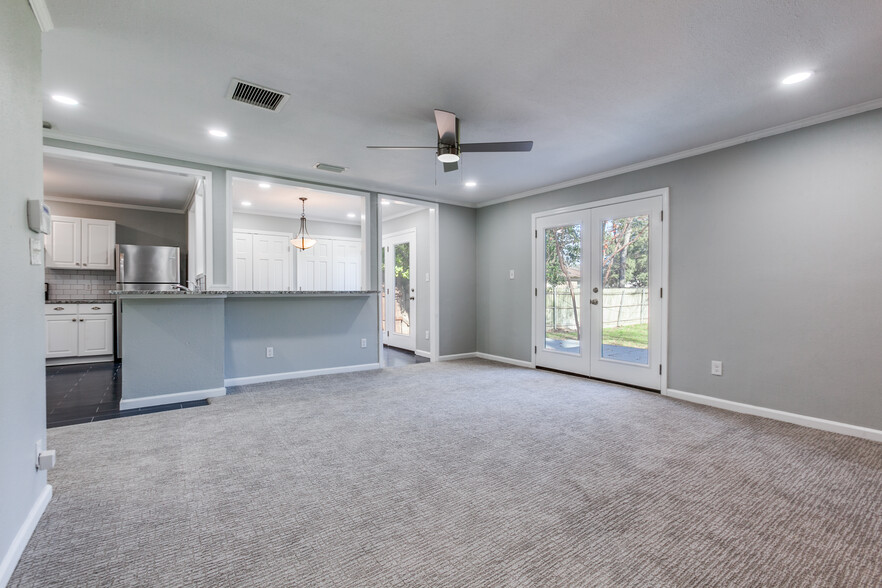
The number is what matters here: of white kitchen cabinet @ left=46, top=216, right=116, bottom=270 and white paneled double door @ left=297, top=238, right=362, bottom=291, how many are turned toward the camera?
2

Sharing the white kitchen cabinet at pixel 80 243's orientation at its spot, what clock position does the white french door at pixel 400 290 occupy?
The white french door is roughly at 10 o'clock from the white kitchen cabinet.

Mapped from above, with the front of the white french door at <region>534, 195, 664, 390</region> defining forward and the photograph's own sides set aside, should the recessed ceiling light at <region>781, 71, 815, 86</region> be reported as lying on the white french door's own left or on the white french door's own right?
on the white french door's own left

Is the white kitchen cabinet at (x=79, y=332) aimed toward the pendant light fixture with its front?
no

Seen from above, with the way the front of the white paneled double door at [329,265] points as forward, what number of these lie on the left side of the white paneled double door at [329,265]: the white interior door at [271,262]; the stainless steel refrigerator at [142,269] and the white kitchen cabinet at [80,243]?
0

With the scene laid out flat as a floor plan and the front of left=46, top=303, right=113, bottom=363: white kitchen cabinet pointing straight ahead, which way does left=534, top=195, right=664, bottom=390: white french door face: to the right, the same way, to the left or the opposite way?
to the right

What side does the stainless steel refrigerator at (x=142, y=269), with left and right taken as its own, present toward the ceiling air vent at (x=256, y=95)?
front

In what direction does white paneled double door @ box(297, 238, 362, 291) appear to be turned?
toward the camera

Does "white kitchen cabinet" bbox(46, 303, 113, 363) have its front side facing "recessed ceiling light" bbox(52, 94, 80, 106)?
yes

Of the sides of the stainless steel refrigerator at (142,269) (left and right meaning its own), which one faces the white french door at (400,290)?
left

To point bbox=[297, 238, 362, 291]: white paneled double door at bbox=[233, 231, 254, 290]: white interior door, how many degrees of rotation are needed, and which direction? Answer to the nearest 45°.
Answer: approximately 90° to its right

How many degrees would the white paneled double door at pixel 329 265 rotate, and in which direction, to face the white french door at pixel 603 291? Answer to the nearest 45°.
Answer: approximately 45° to its left

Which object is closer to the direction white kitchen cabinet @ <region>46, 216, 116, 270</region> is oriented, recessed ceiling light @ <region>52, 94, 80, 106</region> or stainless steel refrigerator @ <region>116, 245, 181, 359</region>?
the recessed ceiling light

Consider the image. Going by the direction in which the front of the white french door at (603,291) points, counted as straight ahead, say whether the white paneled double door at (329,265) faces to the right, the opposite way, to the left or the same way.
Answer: to the left

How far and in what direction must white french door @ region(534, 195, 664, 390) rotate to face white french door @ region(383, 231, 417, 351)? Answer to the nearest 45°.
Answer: approximately 90° to its right

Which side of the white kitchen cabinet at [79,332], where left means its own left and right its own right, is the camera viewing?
front

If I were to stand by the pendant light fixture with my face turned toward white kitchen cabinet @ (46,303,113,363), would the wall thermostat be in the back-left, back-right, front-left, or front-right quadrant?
front-left

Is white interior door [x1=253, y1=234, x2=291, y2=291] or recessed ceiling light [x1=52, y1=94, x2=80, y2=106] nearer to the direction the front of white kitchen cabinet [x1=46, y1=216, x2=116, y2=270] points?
the recessed ceiling light

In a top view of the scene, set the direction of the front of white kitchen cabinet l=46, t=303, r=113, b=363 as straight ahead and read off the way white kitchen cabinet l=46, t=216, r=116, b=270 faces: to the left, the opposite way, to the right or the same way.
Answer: the same way
